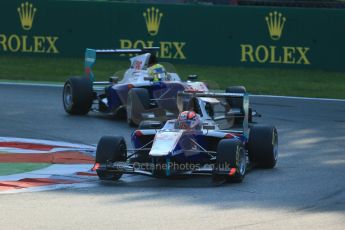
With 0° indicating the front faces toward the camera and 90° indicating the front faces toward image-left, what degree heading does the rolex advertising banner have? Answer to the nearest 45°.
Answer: approximately 0°

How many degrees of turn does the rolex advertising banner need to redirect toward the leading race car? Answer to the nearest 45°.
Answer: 0° — it already faces it

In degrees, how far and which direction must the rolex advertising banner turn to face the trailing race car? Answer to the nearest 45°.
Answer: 0° — it already faces it
